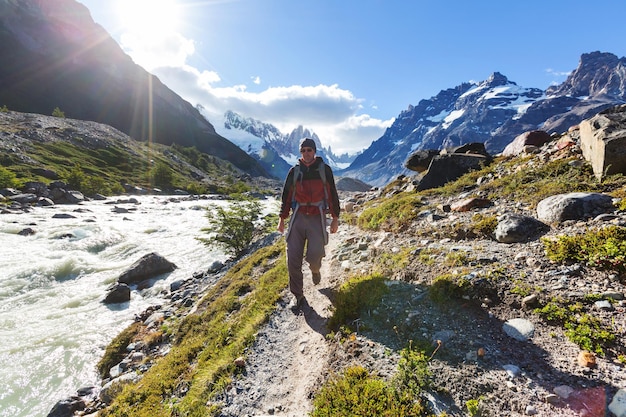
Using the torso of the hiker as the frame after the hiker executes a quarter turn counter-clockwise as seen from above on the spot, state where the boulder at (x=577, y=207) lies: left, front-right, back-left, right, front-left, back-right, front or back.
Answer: front

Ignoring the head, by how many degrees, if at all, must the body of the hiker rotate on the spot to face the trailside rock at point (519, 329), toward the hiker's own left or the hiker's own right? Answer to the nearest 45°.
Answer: approximately 45° to the hiker's own left

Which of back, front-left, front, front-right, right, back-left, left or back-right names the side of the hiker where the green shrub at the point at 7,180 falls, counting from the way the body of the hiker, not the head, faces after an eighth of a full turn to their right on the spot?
right

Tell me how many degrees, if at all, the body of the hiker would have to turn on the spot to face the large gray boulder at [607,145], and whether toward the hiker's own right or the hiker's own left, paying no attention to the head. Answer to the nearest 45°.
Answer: approximately 90° to the hiker's own left

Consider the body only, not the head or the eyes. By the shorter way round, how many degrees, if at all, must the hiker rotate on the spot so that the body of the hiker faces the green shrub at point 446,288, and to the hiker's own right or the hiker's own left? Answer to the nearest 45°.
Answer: approximately 45° to the hiker's own left

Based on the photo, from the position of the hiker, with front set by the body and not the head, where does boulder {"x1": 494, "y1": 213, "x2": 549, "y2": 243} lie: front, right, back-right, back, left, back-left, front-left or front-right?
left

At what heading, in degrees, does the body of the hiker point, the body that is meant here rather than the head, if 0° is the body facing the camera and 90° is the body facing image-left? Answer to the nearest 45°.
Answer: approximately 0°

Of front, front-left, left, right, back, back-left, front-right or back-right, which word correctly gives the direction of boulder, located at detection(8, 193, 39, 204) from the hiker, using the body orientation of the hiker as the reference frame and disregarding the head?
back-right

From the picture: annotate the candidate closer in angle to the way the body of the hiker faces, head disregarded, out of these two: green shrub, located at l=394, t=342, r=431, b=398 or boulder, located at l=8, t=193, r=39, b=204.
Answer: the green shrub

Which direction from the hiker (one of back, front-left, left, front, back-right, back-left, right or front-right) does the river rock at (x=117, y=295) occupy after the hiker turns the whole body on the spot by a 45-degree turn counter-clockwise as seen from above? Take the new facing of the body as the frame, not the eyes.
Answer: back

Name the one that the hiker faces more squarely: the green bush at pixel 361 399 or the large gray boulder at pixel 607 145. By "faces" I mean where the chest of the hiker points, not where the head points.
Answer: the green bush

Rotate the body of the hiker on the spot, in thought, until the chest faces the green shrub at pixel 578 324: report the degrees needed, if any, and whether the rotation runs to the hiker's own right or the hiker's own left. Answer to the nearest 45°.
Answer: approximately 45° to the hiker's own left
